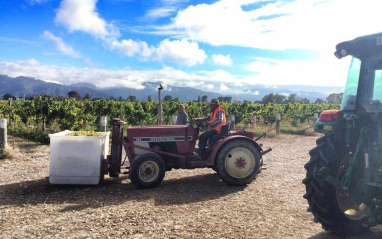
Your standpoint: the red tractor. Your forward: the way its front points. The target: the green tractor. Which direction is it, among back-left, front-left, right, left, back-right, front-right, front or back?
back-left

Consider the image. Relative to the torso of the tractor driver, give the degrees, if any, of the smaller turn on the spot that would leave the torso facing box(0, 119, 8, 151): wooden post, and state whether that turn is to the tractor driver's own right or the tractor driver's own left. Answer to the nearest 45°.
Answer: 0° — they already face it

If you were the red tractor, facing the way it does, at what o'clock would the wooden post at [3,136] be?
The wooden post is roughly at 1 o'clock from the red tractor.

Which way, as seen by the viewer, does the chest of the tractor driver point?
to the viewer's left

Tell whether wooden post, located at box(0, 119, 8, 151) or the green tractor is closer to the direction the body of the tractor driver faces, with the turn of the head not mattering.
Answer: the wooden post

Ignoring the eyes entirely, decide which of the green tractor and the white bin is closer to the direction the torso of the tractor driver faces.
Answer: the white bin

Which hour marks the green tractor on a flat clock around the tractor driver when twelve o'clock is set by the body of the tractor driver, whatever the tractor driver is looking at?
The green tractor is roughly at 8 o'clock from the tractor driver.

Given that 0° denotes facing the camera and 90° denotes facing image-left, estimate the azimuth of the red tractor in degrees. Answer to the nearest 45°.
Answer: approximately 90°

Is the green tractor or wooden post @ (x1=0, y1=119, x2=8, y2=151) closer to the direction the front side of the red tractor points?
the wooden post

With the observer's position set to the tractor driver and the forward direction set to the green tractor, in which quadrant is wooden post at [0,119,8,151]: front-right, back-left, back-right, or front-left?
back-right

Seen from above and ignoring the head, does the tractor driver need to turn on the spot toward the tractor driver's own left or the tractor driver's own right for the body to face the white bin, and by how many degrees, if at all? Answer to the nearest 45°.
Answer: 0° — they already face it
